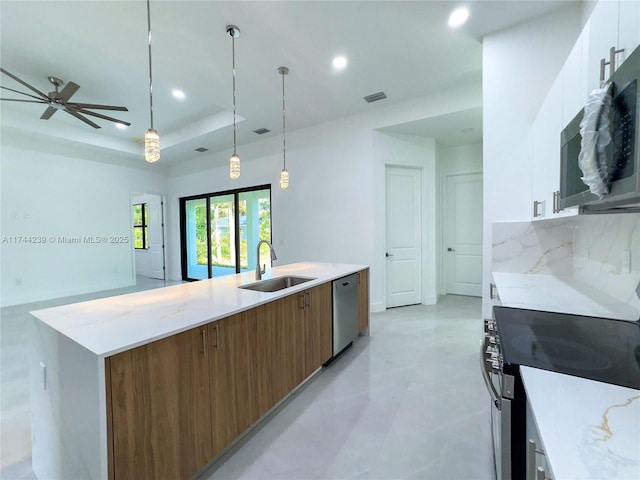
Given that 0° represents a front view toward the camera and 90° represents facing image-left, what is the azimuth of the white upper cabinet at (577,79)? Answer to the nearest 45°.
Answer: approximately 90°

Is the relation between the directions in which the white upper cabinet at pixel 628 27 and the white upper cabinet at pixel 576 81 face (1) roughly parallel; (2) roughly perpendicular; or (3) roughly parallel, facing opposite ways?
roughly parallel

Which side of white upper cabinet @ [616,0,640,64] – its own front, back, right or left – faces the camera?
left

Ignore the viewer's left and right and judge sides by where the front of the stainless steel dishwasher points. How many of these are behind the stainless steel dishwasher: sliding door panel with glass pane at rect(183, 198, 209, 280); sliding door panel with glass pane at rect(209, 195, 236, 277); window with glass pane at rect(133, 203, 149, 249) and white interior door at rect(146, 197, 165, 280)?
4

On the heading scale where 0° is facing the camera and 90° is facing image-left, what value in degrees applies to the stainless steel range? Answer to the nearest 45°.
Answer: approximately 90°

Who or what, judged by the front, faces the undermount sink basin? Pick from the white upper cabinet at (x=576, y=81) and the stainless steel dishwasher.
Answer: the white upper cabinet

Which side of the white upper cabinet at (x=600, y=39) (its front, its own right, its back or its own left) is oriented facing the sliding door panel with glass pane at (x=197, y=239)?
front

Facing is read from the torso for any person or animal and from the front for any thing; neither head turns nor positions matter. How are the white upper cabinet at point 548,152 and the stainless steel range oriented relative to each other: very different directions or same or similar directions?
same or similar directions

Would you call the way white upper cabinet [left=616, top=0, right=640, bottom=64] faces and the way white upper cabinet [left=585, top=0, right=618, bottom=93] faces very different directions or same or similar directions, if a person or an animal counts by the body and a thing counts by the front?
same or similar directions

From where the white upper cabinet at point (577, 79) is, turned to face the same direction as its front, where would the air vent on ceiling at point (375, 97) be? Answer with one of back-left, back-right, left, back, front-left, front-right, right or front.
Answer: front-right

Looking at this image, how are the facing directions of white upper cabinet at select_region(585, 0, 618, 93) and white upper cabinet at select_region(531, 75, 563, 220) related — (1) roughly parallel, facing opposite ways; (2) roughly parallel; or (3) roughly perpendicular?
roughly parallel

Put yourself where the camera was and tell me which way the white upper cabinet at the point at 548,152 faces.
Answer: facing to the left of the viewer

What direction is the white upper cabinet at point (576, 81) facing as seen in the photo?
to the viewer's left

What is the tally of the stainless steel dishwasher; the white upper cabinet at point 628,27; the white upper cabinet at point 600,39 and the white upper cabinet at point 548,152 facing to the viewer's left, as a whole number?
3

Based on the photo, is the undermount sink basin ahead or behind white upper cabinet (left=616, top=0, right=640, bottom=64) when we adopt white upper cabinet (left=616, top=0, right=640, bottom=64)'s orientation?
ahead

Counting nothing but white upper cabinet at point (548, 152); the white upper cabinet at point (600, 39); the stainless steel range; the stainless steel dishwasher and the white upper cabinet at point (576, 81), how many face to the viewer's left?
4

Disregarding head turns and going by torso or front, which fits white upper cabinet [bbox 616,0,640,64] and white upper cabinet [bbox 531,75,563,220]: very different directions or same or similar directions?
same or similar directions
